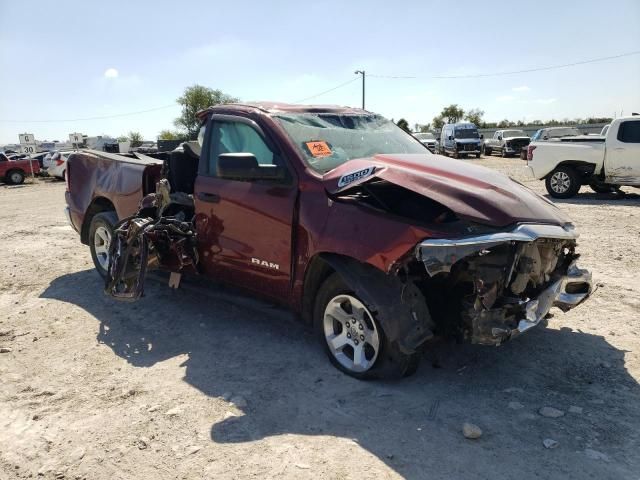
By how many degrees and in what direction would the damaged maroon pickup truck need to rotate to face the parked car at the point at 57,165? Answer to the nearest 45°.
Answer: approximately 180°

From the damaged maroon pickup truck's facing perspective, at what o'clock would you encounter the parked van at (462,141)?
The parked van is roughly at 8 o'clock from the damaged maroon pickup truck.

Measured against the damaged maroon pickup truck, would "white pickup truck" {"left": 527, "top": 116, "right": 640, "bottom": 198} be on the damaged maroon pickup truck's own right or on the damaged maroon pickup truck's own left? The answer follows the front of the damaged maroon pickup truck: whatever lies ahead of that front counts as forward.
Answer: on the damaged maroon pickup truck's own left

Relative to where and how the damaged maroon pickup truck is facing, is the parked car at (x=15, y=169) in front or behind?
behind

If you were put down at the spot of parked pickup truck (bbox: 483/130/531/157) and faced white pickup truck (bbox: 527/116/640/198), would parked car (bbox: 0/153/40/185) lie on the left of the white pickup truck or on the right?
right

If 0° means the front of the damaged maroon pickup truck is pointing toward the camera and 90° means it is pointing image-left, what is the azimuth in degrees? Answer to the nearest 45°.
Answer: approximately 315°
